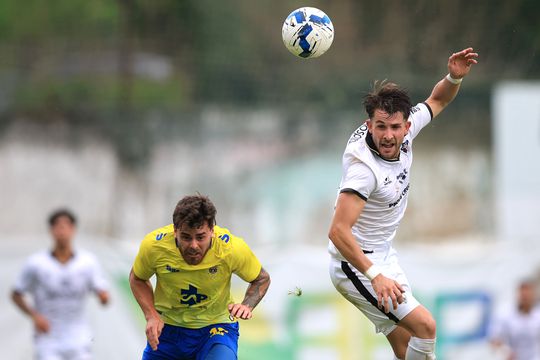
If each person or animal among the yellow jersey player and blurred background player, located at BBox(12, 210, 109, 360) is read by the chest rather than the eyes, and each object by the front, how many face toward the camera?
2

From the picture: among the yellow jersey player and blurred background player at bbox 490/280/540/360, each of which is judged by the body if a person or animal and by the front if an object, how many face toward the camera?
2

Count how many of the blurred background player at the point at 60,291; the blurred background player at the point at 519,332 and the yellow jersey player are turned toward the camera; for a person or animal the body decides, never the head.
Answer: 3

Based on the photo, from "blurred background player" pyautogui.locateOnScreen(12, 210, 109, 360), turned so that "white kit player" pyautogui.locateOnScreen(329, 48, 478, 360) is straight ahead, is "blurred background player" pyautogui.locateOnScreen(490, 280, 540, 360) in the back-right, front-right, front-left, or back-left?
front-left

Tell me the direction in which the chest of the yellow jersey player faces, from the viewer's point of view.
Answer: toward the camera

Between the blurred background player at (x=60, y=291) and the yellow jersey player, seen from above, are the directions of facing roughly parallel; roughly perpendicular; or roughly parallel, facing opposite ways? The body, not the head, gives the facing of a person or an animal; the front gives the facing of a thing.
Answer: roughly parallel

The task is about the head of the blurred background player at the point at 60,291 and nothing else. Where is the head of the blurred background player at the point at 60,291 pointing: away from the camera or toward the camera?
toward the camera

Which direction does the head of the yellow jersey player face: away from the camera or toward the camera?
toward the camera

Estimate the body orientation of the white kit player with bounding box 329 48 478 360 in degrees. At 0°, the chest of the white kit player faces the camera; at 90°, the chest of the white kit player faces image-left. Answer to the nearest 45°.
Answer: approximately 315°

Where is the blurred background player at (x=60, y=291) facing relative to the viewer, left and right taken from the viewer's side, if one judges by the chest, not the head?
facing the viewer

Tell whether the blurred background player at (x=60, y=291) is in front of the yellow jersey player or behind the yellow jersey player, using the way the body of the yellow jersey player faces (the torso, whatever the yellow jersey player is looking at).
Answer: behind

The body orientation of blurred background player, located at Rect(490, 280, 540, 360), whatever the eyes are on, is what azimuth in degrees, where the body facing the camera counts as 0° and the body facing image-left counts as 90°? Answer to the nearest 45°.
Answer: approximately 0°
